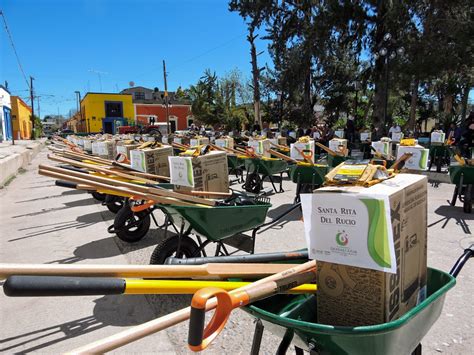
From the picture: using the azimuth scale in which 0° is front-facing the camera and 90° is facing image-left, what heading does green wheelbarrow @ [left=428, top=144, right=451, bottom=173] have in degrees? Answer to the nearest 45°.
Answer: approximately 0°

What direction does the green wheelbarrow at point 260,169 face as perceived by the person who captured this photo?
facing the viewer and to the left of the viewer

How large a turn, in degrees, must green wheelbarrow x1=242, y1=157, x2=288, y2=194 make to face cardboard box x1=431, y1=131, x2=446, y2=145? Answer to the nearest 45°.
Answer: approximately 180°

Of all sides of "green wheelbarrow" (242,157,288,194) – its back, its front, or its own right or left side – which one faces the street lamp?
back

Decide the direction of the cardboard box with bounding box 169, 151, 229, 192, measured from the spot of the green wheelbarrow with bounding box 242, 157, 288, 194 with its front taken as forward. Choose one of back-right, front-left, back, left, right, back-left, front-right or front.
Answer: front-left

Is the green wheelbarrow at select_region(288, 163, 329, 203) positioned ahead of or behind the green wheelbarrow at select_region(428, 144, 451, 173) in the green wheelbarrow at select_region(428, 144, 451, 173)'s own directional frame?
ahead

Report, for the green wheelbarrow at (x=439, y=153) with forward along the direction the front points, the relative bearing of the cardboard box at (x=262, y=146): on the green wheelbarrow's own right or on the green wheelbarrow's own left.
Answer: on the green wheelbarrow's own right

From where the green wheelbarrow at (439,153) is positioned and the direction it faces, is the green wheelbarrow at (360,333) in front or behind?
in front

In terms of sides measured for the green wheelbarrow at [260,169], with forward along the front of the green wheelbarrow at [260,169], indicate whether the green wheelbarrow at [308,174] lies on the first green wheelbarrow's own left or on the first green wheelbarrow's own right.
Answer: on the first green wheelbarrow's own left
